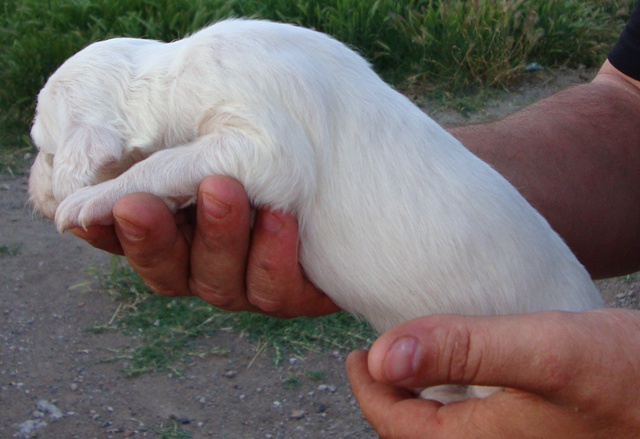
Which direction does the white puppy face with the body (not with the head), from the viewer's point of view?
to the viewer's left
